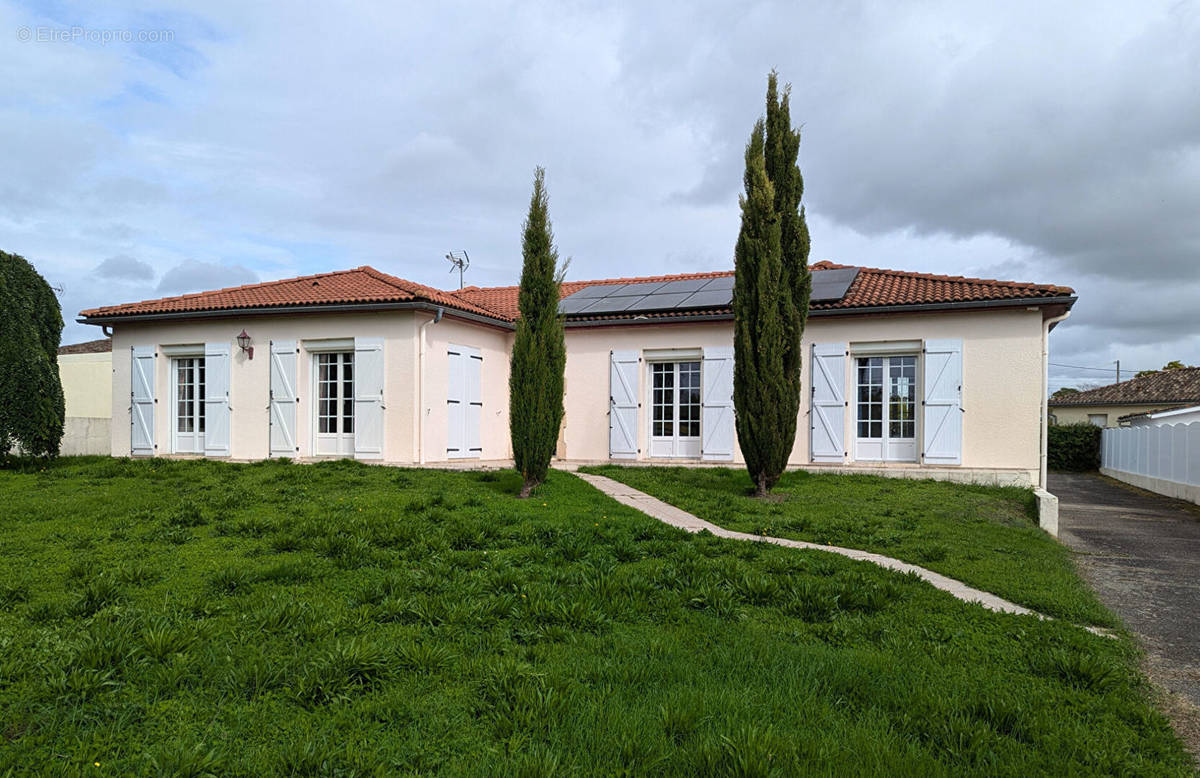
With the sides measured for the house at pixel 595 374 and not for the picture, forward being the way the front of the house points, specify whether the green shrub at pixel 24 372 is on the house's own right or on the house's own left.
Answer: on the house's own right

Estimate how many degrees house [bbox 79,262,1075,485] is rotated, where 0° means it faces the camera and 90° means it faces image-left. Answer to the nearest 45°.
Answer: approximately 0°

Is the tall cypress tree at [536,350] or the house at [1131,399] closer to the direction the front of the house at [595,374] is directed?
the tall cypress tree

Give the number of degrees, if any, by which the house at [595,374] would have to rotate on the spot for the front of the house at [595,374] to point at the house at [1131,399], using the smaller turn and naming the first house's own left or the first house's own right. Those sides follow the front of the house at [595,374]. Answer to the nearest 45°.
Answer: approximately 135° to the first house's own left

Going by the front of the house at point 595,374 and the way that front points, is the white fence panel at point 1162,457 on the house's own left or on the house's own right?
on the house's own left

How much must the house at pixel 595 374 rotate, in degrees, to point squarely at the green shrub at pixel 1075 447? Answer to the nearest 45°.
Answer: approximately 135° to its left
